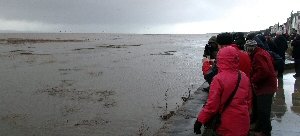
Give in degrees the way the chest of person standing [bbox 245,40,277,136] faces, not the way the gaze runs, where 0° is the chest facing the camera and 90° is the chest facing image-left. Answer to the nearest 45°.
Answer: approximately 90°

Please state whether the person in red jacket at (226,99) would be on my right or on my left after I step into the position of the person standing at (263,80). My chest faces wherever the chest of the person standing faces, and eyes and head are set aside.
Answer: on my left

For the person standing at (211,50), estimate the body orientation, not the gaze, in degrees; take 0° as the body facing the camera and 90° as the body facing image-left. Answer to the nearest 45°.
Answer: approximately 90°

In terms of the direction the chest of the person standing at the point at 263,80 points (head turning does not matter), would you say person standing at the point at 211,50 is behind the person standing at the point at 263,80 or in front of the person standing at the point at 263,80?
in front

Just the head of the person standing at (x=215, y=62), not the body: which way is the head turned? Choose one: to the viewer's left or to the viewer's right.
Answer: to the viewer's left
